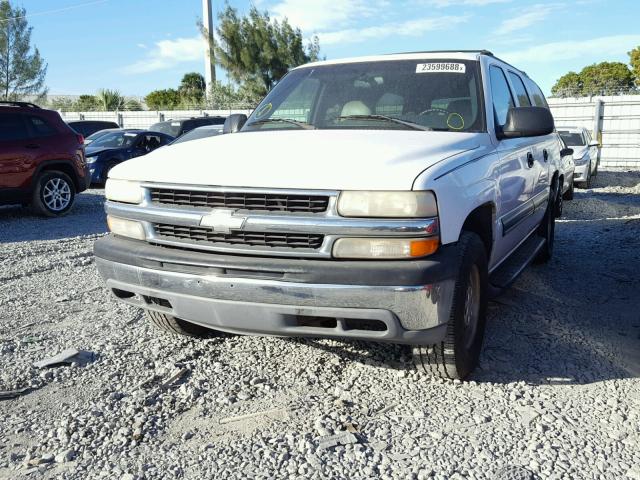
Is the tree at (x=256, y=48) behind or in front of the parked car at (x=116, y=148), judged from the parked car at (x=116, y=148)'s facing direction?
behind

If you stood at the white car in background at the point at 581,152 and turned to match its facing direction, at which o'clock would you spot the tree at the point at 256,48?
The tree is roughly at 3 o'clock from the white car in background.

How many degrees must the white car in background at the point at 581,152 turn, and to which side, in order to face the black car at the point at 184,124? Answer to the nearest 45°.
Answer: approximately 45° to its right

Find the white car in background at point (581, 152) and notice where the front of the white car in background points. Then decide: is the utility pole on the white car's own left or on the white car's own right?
on the white car's own right

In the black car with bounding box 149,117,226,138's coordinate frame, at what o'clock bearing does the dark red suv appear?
The dark red suv is roughly at 11 o'clock from the black car.

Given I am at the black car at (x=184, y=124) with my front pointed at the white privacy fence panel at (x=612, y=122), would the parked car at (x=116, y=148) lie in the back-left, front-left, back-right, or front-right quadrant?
back-right

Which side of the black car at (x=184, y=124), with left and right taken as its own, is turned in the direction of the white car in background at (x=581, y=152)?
left

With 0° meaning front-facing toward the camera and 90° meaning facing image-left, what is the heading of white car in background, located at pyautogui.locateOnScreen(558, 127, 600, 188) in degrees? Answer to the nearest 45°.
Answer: approximately 45°

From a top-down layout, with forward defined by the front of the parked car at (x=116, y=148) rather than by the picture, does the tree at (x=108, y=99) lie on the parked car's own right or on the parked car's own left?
on the parked car's own right

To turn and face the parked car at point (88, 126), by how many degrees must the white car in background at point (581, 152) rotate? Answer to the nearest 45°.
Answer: approximately 45° to its right

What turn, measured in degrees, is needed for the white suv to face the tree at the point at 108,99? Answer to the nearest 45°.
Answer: approximately 135° to its right

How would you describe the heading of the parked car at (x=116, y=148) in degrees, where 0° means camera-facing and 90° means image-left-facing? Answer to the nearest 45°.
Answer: approximately 45°
